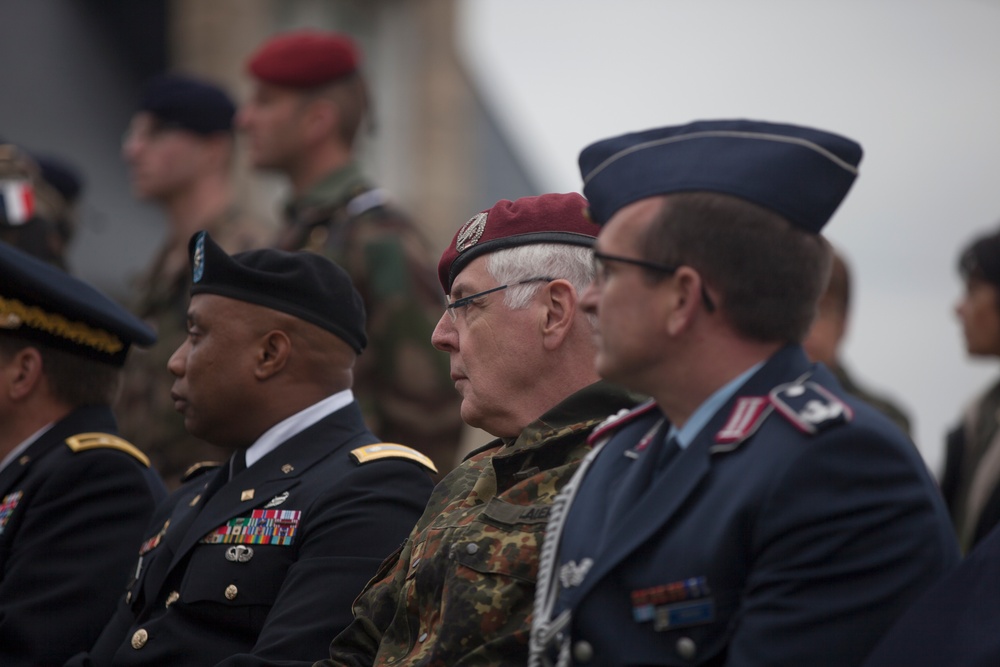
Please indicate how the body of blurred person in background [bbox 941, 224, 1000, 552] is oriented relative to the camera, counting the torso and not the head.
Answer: to the viewer's left

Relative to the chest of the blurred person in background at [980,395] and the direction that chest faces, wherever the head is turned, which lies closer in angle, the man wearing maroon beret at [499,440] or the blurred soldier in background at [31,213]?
the blurred soldier in background

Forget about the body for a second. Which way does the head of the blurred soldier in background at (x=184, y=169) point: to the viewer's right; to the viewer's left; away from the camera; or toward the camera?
to the viewer's left

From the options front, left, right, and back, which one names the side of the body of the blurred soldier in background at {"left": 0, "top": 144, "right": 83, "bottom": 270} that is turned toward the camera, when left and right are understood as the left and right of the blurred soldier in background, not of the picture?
left

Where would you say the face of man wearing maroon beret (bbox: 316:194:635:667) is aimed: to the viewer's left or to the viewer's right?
to the viewer's left

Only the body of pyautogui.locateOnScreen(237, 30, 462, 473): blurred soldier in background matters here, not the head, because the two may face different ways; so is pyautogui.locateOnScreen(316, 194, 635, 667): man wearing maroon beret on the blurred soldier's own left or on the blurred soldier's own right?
on the blurred soldier's own left

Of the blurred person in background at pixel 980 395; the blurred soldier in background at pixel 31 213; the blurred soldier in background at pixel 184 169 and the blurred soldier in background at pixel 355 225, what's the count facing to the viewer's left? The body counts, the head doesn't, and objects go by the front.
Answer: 4

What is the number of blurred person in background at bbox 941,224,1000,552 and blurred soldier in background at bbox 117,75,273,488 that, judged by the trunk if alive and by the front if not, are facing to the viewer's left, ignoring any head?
2

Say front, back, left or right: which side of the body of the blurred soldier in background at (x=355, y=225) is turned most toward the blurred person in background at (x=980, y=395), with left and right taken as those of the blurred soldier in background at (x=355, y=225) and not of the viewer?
back

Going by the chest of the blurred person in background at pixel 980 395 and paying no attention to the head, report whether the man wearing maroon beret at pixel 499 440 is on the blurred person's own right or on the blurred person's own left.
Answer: on the blurred person's own left

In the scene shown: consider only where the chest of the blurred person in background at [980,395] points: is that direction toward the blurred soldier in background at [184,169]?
yes

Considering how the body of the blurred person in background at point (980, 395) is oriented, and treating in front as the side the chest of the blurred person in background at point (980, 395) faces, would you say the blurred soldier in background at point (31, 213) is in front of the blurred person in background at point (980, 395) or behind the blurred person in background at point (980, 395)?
in front

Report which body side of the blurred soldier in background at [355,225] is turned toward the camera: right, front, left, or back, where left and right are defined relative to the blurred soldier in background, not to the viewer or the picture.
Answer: left

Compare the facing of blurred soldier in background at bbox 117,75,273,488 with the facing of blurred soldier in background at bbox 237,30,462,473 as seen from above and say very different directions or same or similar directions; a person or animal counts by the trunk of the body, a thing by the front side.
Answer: same or similar directions

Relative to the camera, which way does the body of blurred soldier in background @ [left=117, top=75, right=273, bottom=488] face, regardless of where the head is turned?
to the viewer's left

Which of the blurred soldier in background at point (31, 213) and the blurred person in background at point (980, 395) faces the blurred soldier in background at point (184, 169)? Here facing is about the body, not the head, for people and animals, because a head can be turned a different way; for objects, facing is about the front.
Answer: the blurred person in background at point (980, 395)

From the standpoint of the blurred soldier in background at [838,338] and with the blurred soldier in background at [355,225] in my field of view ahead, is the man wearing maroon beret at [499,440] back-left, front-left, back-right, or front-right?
front-left
